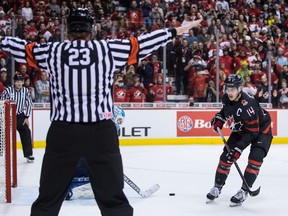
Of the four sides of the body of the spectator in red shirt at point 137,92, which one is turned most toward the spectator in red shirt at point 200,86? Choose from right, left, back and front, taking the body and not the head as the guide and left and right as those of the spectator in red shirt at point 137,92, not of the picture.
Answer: left

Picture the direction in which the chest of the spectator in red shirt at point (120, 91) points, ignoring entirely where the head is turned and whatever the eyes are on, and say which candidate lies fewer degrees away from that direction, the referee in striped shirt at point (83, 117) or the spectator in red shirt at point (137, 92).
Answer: the referee in striped shirt

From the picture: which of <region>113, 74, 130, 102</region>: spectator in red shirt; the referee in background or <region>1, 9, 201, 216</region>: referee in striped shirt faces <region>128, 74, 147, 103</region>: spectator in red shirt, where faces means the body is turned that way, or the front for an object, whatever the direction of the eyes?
the referee in striped shirt

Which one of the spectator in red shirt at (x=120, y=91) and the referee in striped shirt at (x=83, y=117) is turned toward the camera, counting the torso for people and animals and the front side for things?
the spectator in red shirt

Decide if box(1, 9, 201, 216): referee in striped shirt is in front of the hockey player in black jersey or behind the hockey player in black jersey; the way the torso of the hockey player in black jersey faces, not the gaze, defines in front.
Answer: in front

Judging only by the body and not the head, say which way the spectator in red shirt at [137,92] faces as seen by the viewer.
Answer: toward the camera

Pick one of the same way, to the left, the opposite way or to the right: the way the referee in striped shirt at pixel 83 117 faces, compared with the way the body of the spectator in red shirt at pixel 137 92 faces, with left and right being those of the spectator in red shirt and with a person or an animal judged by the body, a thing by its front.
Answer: the opposite way

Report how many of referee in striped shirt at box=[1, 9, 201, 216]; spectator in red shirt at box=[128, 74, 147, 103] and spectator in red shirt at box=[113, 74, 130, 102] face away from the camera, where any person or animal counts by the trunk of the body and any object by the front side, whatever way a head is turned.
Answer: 1

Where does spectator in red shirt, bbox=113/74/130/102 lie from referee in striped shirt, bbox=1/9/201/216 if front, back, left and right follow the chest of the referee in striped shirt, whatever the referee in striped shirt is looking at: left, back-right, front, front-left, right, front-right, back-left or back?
front

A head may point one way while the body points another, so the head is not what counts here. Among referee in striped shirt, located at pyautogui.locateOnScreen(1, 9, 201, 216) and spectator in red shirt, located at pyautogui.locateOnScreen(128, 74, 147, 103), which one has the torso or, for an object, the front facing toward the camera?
the spectator in red shirt

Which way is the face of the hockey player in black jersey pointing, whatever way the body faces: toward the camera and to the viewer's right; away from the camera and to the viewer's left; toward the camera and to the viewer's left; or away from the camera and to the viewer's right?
toward the camera and to the viewer's left

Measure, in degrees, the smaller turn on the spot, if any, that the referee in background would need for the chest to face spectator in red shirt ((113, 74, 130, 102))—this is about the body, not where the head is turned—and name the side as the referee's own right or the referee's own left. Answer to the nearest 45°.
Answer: approximately 135° to the referee's own left

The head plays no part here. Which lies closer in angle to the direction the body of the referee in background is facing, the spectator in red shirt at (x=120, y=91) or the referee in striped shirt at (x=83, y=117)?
the referee in striped shirt

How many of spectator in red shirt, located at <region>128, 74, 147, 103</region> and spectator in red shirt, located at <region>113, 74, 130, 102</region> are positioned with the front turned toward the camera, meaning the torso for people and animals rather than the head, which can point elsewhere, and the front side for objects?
2

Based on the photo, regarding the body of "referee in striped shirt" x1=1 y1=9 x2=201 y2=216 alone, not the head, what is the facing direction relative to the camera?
away from the camera

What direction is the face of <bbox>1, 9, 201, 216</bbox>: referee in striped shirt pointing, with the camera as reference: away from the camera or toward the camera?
away from the camera

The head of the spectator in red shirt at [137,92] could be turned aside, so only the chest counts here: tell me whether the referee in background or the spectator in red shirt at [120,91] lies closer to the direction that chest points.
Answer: the referee in background
